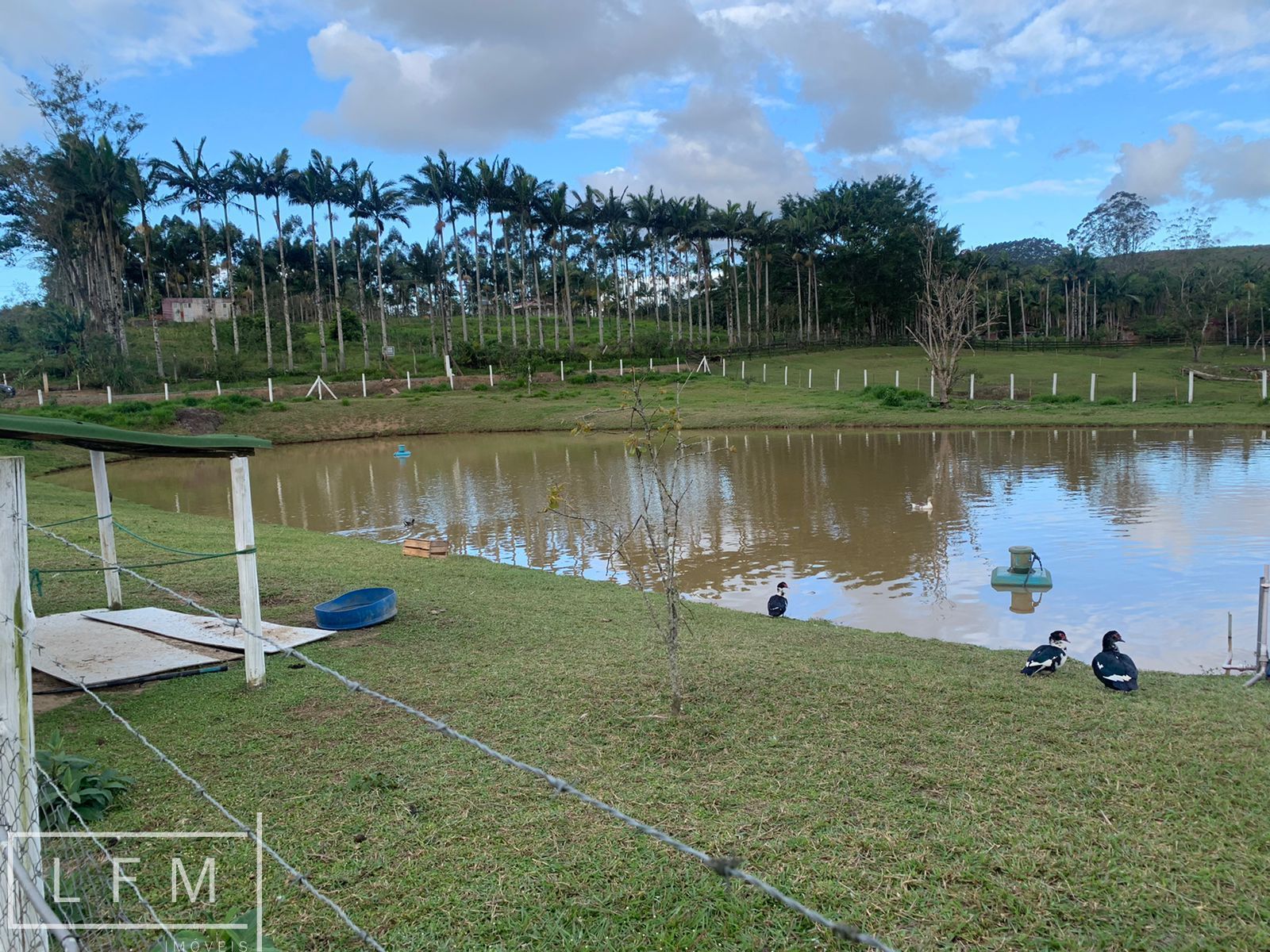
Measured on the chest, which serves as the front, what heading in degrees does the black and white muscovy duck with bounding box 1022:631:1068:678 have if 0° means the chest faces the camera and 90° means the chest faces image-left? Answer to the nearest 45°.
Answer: approximately 225°

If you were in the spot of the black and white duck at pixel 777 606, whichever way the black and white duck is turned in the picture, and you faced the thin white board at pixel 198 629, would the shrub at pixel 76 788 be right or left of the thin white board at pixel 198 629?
left

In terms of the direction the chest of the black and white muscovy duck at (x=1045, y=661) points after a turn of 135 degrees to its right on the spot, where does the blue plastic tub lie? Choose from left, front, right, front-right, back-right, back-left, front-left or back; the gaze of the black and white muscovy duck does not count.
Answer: right

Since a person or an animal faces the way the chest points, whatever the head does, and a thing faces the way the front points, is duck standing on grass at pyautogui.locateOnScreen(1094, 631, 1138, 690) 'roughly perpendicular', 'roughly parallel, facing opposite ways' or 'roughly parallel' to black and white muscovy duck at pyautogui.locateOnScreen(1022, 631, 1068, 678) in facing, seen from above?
roughly perpendicular

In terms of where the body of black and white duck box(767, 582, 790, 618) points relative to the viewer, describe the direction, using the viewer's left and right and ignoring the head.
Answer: facing away from the viewer and to the right of the viewer

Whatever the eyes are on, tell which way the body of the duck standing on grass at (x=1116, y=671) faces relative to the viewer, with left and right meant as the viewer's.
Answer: facing away from the viewer and to the left of the viewer

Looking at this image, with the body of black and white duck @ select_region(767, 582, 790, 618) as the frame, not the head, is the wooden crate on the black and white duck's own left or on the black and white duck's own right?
on the black and white duck's own left

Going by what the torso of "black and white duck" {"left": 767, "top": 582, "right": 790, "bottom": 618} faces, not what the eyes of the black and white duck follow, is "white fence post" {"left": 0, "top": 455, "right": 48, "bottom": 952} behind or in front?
behind
